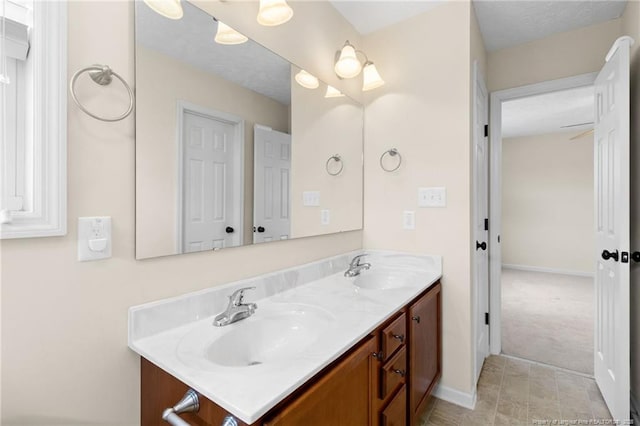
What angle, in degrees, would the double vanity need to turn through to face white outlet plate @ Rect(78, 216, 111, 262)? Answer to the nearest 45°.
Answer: approximately 135° to its right

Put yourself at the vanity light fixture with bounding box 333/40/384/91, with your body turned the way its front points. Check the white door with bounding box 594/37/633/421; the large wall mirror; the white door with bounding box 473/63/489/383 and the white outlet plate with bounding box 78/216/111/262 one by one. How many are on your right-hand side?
2

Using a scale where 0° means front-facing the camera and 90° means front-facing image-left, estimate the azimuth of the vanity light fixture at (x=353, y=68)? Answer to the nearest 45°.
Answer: approximately 315°

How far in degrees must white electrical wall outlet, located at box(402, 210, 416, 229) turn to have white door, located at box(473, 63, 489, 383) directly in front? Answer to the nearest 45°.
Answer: approximately 135° to its left
